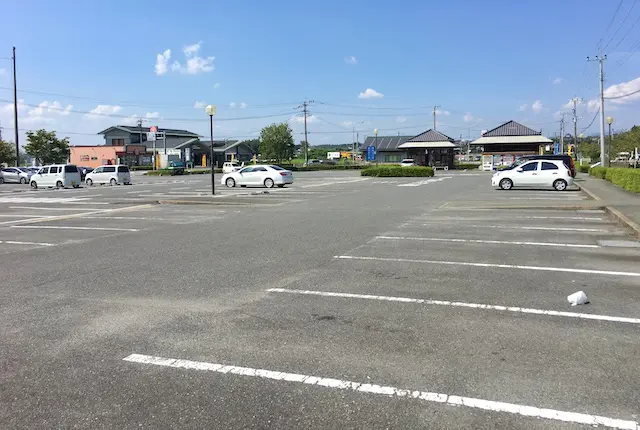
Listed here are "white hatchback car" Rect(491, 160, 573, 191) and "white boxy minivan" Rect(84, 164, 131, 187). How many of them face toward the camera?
0

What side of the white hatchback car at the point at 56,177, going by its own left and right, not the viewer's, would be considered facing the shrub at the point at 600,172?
back

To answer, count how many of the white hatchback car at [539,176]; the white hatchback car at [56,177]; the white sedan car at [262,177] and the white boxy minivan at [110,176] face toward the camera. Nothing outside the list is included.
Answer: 0

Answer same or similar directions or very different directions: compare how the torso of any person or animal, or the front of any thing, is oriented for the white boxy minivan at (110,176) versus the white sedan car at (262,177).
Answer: same or similar directions

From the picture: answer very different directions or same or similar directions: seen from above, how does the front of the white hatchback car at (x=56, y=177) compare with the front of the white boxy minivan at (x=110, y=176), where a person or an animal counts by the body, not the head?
same or similar directions

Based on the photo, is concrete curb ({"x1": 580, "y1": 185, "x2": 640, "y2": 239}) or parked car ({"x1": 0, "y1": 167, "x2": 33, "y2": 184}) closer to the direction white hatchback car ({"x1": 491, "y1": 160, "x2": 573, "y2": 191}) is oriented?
the parked car

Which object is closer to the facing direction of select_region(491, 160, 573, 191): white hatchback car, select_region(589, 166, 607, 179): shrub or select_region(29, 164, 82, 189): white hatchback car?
the white hatchback car

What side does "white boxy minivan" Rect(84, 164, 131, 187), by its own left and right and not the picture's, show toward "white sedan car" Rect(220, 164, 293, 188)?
back

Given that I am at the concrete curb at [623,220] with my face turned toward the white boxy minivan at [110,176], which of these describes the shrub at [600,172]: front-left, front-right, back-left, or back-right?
front-right

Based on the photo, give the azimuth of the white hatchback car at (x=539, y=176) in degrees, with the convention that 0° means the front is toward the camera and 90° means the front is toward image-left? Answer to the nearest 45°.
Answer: approximately 90°

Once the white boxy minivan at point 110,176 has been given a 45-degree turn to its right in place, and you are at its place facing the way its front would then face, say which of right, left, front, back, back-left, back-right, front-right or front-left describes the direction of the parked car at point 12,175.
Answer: front-left

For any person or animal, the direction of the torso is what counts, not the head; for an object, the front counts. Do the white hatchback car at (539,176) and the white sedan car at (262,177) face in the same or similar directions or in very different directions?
same or similar directions

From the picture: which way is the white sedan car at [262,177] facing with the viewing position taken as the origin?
facing away from the viewer and to the left of the viewer

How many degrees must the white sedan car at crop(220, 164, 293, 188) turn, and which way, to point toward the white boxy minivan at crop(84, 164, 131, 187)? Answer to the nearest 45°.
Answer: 0° — it already faces it
